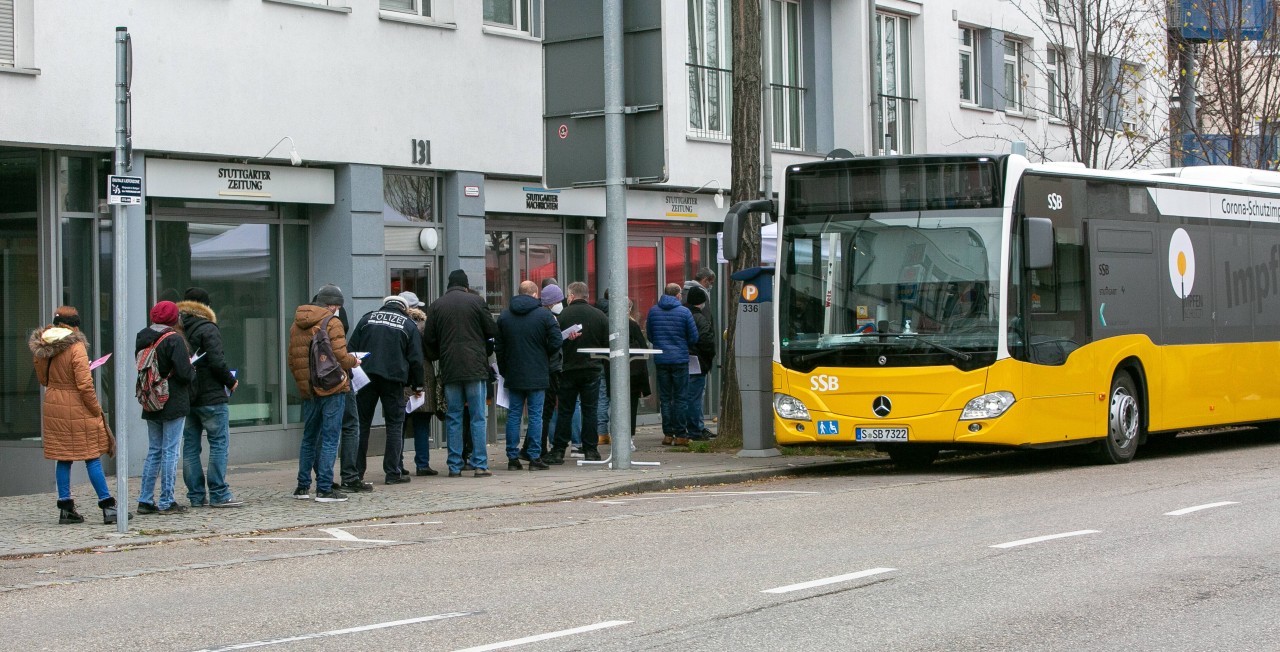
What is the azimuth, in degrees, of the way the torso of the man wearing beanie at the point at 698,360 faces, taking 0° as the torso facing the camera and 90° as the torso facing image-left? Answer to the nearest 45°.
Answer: approximately 90°

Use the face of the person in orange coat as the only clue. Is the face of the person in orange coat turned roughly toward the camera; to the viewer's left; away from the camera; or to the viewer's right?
away from the camera

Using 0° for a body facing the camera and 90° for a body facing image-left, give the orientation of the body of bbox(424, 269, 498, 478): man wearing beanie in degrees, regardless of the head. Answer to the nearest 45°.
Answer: approximately 180°

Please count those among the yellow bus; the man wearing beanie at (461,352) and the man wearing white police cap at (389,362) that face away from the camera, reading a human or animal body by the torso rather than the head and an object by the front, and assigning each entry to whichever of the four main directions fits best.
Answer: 2

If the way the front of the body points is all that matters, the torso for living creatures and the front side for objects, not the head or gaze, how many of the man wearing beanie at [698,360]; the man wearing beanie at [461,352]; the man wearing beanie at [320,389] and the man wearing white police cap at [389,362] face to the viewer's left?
1

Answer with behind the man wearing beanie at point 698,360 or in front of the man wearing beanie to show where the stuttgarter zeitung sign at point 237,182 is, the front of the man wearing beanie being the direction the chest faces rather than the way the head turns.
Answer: in front

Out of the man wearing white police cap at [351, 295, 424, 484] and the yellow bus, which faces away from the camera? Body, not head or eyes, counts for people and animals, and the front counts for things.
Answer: the man wearing white police cap

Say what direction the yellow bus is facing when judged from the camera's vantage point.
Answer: facing the viewer and to the left of the viewer

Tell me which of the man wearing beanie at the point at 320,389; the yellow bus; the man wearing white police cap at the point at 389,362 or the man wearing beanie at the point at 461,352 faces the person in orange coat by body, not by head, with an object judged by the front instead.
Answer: the yellow bus

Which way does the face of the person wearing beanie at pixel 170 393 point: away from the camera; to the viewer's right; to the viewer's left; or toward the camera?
away from the camera

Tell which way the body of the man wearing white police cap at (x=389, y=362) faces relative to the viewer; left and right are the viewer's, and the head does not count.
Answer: facing away from the viewer

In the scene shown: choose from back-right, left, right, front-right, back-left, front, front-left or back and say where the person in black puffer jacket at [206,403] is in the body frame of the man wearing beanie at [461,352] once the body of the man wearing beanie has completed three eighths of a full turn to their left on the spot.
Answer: front

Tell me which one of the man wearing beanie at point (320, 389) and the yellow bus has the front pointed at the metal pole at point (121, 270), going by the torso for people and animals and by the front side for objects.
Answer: the yellow bus

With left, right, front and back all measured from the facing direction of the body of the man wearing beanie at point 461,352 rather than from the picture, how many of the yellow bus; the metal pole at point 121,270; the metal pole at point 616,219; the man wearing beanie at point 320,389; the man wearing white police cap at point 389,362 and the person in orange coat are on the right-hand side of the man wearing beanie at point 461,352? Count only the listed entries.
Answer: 2
